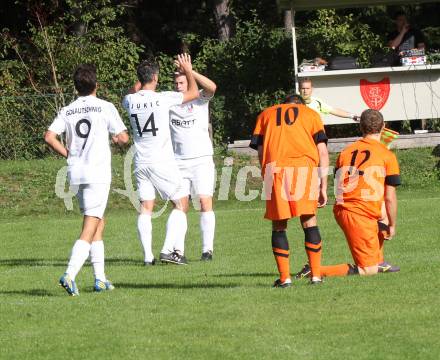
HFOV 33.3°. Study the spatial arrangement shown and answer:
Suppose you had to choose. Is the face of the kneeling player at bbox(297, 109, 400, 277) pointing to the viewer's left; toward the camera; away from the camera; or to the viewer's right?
away from the camera

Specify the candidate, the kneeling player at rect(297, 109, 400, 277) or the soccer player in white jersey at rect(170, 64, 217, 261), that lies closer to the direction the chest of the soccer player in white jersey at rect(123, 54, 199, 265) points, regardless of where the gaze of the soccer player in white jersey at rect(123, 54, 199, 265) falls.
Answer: the soccer player in white jersey

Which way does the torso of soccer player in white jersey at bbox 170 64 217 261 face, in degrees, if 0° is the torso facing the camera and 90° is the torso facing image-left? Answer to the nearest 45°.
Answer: approximately 45°

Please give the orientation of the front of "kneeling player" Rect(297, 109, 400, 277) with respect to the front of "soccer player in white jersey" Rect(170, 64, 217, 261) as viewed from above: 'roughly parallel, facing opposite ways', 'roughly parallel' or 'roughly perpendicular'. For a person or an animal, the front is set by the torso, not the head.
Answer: roughly parallel, facing opposite ways

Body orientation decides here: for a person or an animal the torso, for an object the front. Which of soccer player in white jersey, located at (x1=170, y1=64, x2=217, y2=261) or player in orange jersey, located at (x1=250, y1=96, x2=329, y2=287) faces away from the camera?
the player in orange jersey

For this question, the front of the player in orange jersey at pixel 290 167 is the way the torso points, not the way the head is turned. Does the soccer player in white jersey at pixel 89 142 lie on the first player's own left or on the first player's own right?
on the first player's own left

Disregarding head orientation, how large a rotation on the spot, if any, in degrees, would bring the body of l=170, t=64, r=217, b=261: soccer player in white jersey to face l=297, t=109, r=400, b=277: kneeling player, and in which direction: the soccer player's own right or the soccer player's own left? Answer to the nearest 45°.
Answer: approximately 90° to the soccer player's own left

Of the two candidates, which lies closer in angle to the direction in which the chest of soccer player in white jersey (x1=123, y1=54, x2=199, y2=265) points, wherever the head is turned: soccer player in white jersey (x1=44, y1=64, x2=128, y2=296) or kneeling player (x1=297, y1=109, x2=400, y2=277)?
the kneeling player

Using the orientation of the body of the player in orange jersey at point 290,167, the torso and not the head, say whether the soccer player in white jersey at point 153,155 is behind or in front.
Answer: in front

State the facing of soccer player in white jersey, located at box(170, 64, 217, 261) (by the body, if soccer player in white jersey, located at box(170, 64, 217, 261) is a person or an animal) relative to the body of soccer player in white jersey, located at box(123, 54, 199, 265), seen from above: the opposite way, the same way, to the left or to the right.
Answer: the opposite way

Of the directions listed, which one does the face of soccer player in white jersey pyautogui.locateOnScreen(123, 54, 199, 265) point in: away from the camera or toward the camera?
away from the camera

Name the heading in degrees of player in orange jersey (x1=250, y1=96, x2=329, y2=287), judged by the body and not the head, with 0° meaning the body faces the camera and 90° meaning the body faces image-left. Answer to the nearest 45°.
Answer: approximately 180°

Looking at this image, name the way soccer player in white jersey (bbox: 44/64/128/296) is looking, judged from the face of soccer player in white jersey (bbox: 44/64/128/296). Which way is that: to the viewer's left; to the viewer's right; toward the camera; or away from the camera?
away from the camera

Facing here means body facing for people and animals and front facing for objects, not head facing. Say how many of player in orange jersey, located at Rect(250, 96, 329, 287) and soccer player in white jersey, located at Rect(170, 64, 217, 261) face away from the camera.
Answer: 1

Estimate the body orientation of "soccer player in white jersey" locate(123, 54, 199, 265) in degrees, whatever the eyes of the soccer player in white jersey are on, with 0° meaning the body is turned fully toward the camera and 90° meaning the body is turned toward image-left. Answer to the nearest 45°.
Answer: approximately 225°
